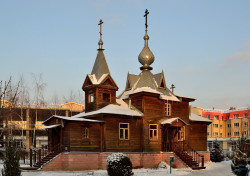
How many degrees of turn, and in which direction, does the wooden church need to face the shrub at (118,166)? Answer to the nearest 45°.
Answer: approximately 45° to its left

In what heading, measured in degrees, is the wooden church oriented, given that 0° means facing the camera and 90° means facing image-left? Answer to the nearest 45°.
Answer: approximately 45°
